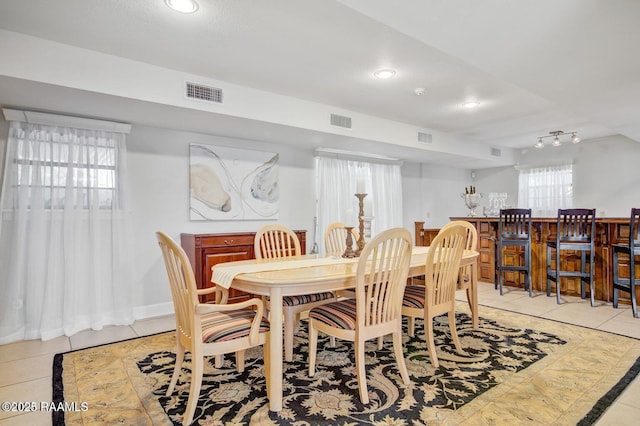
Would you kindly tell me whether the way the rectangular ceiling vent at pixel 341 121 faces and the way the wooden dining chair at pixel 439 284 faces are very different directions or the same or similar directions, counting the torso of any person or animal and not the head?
very different directions

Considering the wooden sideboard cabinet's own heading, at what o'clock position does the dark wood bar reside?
The dark wood bar is roughly at 9 o'clock from the wooden sideboard cabinet.

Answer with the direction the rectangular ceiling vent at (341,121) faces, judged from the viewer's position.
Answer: facing the viewer and to the right of the viewer

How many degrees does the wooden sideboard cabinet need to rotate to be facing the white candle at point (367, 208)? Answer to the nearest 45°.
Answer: approximately 45° to its left

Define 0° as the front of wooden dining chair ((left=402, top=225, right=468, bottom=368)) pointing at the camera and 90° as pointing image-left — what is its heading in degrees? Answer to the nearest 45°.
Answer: approximately 135°

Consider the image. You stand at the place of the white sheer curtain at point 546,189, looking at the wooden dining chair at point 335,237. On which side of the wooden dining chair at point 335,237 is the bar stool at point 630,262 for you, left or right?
left

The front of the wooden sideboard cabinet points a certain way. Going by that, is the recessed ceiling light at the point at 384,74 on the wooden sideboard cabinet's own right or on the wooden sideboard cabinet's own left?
on the wooden sideboard cabinet's own left

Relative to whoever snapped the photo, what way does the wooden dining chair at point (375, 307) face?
facing away from the viewer and to the left of the viewer

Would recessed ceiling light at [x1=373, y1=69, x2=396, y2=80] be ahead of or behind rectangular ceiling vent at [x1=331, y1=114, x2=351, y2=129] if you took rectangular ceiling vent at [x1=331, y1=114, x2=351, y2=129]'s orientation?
ahead

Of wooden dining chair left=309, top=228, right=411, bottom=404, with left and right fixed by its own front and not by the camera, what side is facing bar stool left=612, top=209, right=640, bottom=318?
right

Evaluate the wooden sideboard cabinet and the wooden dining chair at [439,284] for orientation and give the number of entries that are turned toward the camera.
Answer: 1

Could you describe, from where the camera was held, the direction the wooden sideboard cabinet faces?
facing the viewer

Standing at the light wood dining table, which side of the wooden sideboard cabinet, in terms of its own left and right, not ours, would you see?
front

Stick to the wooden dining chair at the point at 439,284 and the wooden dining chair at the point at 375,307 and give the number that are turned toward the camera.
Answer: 0
